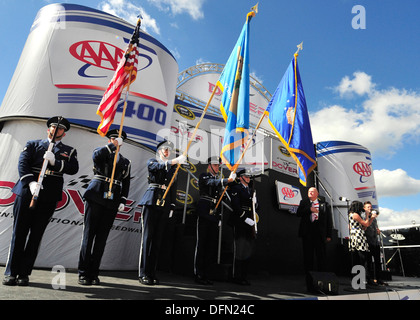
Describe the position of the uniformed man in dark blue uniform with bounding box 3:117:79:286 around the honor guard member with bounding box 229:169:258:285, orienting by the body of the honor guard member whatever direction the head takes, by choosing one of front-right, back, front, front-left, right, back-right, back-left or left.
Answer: right

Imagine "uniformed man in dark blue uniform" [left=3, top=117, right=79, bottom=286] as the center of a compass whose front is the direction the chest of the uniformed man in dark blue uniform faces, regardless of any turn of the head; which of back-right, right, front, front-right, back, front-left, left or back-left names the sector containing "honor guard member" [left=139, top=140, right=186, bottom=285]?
left

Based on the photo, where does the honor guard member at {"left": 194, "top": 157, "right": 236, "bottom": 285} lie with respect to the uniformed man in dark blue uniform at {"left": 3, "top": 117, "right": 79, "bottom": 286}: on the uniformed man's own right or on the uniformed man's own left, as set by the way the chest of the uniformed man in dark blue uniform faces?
on the uniformed man's own left

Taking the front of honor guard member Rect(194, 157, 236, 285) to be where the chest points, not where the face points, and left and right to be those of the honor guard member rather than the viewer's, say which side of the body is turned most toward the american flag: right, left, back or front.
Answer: right

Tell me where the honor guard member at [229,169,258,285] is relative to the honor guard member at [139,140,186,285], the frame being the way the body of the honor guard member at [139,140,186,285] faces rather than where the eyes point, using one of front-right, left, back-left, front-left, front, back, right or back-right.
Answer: left

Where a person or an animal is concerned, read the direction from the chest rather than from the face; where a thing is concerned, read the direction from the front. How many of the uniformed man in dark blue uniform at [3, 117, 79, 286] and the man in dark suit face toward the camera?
2

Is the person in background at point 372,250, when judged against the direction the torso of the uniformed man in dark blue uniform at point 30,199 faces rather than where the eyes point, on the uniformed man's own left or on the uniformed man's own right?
on the uniformed man's own left

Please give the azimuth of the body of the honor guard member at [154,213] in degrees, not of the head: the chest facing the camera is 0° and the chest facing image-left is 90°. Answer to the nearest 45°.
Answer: approximately 315°

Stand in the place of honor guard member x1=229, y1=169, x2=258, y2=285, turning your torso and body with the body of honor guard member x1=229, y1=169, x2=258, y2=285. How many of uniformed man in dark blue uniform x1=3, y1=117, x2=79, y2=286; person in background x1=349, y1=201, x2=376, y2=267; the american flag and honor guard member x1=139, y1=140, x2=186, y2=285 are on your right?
3
